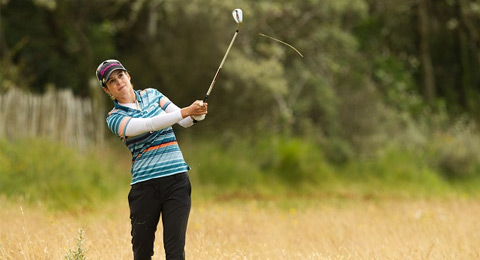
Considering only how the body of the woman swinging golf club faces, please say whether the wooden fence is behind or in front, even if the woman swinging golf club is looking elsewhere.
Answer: behind

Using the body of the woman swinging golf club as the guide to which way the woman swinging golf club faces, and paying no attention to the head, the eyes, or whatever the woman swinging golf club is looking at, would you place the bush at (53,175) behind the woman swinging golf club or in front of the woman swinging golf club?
behind

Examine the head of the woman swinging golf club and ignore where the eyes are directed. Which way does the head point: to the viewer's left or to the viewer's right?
to the viewer's right

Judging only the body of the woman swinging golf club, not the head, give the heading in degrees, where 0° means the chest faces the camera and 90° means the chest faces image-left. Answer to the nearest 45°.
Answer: approximately 0°
